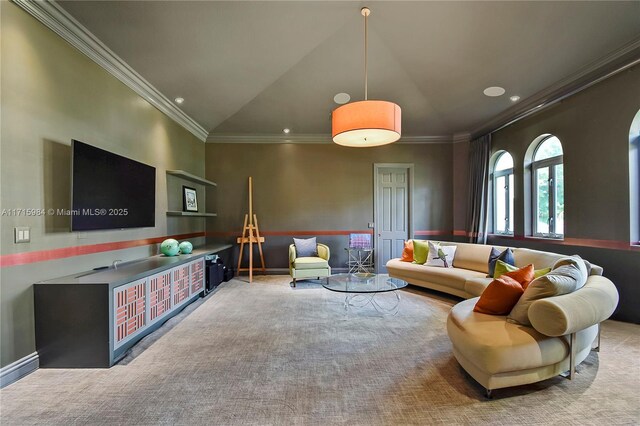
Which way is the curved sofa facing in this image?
to the viewer's left

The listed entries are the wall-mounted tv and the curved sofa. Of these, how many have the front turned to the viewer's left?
1

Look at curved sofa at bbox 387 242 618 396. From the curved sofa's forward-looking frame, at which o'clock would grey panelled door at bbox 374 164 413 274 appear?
The grey panelled door is roughly at 2 o'clock from the curved sofa.

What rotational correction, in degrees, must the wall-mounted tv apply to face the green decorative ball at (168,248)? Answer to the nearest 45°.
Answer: approximately 90° to its left

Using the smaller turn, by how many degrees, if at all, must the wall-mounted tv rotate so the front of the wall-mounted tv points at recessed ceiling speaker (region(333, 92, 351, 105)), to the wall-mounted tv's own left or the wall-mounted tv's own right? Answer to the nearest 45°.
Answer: approximately 45° to the wall-mounted tv's own left

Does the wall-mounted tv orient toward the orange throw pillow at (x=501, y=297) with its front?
yes

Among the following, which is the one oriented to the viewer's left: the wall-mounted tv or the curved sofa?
the curved sofa

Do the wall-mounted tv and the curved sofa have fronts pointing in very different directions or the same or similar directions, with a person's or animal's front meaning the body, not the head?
very different directions
